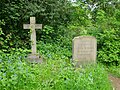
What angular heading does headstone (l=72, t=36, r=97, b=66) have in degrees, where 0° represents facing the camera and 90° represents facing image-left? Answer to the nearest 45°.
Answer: approximately 0°
